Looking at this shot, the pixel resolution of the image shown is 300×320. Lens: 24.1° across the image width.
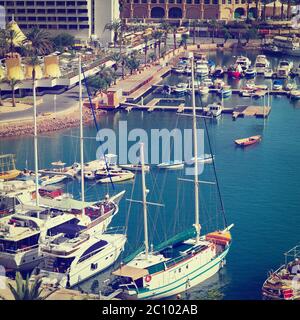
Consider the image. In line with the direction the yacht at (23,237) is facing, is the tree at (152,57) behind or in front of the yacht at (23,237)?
in front

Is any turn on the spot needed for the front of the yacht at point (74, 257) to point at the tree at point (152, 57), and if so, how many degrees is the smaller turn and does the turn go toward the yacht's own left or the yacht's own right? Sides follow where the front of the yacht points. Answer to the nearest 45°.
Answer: approximately 45° to the yacht's own left

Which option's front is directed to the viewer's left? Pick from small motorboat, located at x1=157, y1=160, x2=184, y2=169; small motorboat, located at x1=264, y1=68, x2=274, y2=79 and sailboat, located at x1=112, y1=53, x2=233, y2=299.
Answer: small motorboat, located at x1=157, y1=160, x2=184, y2=169

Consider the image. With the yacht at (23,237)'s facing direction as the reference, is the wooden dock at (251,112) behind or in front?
in front

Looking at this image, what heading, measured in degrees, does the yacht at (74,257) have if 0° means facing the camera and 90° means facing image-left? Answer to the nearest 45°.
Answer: approximately 225°

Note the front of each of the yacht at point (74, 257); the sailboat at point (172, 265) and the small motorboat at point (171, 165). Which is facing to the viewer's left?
the small motorboat

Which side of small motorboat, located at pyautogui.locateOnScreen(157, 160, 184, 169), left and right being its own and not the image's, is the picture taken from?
left

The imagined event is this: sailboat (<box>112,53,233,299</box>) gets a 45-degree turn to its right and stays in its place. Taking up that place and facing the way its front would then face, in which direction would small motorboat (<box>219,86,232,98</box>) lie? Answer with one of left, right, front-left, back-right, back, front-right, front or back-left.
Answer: left

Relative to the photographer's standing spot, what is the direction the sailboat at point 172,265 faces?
facing away from the viewer and to the right of the viewer

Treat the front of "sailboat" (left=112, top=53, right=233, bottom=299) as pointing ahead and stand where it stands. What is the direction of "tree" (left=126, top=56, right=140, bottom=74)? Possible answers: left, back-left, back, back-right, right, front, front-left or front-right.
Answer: front-left
